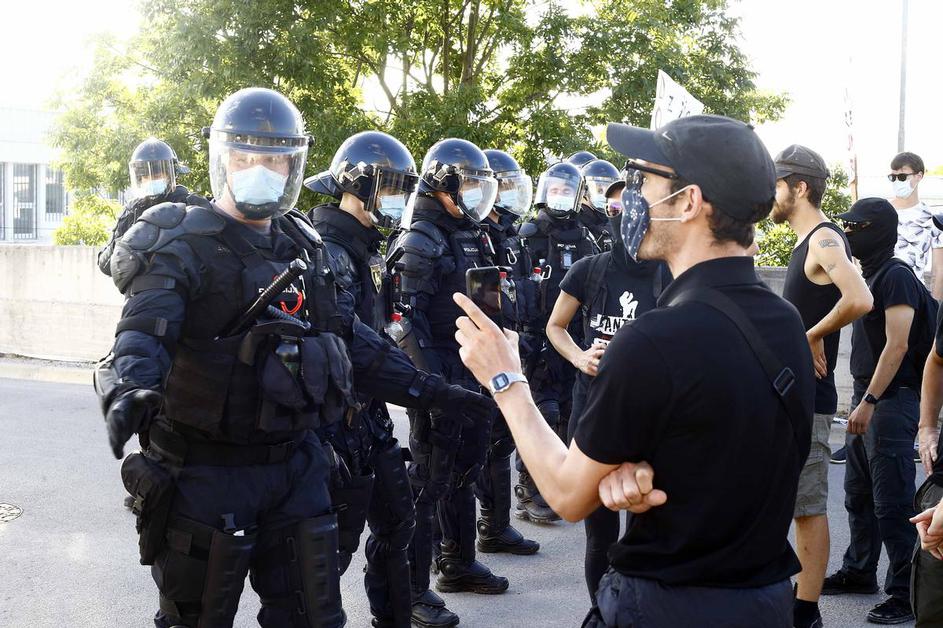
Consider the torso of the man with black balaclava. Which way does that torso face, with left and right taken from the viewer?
facing to the left of the viewer

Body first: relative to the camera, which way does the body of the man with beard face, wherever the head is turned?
to the viewer's left

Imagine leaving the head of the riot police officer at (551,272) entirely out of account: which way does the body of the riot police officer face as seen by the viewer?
toward the camera

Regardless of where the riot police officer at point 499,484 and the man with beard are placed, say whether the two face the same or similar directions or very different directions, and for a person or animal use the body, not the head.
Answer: very different directions

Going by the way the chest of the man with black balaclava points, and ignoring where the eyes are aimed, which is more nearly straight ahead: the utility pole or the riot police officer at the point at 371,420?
the riot police officer

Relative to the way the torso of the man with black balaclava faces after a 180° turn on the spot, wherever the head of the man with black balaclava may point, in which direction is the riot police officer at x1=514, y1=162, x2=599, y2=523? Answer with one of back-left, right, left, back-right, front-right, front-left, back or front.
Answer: back-left

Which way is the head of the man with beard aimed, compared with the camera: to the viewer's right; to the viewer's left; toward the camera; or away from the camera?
to the viewer's left

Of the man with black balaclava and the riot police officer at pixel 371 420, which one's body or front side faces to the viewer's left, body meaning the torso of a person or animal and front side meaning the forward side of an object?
the man with black balaclava

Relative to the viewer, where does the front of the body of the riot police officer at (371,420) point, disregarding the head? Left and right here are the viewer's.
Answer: facing to the right of the viewer

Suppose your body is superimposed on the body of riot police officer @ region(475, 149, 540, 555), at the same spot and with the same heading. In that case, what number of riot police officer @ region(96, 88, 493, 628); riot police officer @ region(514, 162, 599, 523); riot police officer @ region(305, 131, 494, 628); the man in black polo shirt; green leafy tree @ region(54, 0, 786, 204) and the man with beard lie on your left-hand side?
2

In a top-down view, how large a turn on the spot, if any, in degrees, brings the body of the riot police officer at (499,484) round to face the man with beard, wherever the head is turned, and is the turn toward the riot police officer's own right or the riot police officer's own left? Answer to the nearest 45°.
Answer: approximately 45° to the riot police officer's own right

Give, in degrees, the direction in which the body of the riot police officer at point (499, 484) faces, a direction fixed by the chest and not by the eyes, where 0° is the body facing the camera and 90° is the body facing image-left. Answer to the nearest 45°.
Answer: approximately 270°

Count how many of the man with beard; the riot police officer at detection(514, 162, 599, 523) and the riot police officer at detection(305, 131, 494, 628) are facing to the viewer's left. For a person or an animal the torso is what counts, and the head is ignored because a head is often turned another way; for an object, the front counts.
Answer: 1

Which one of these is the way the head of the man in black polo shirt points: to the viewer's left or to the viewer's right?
to the viewer's left
